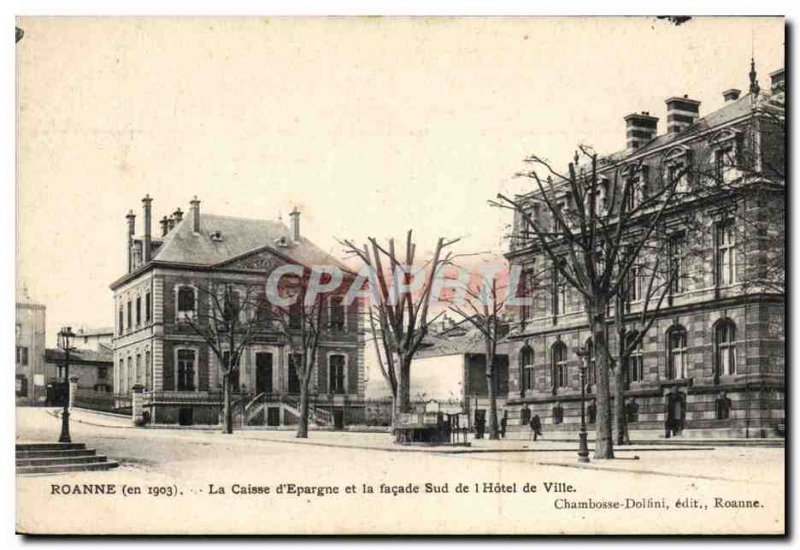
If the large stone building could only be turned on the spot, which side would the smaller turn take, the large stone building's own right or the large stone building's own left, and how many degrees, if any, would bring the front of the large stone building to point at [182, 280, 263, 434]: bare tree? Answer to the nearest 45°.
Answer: approximately 45° to the large stone building's own right

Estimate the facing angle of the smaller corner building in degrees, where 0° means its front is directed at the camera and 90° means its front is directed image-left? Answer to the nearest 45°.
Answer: approximately 0°

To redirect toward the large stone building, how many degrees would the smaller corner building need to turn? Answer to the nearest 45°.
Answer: approximately 90° to its left

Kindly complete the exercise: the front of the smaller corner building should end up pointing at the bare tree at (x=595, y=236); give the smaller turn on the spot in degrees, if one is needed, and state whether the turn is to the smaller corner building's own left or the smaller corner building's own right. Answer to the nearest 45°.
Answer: approximately 45° to the smaller corner building's own left

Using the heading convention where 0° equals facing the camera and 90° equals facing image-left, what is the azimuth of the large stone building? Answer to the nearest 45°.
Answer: approximately 45°

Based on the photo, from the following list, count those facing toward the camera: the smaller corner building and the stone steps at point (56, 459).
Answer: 2
